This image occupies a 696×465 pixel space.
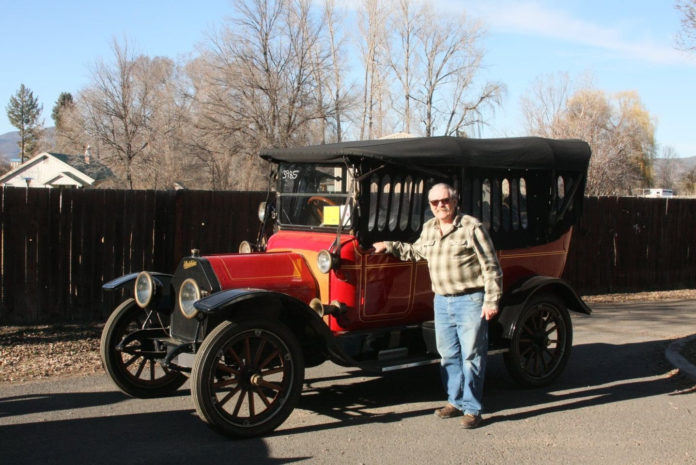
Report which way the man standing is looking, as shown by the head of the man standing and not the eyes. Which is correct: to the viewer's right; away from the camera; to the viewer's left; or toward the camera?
toward the camera

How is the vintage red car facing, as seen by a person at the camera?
facing the viewer and to the left of the viewer

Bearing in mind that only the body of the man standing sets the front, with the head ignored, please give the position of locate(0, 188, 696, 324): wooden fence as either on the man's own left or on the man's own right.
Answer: on the man's own right

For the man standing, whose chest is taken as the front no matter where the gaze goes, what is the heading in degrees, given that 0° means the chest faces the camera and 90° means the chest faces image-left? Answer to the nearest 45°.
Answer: approximately 45°

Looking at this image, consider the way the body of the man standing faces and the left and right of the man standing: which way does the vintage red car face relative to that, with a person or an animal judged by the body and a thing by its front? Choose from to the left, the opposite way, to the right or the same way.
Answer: the same way

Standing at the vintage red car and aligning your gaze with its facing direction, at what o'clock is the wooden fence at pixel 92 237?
The wooden fence is roughly at 3 o'clock from the vintage red car.

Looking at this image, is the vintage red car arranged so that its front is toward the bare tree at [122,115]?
no

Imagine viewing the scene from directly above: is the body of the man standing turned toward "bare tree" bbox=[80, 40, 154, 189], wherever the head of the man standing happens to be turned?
no
